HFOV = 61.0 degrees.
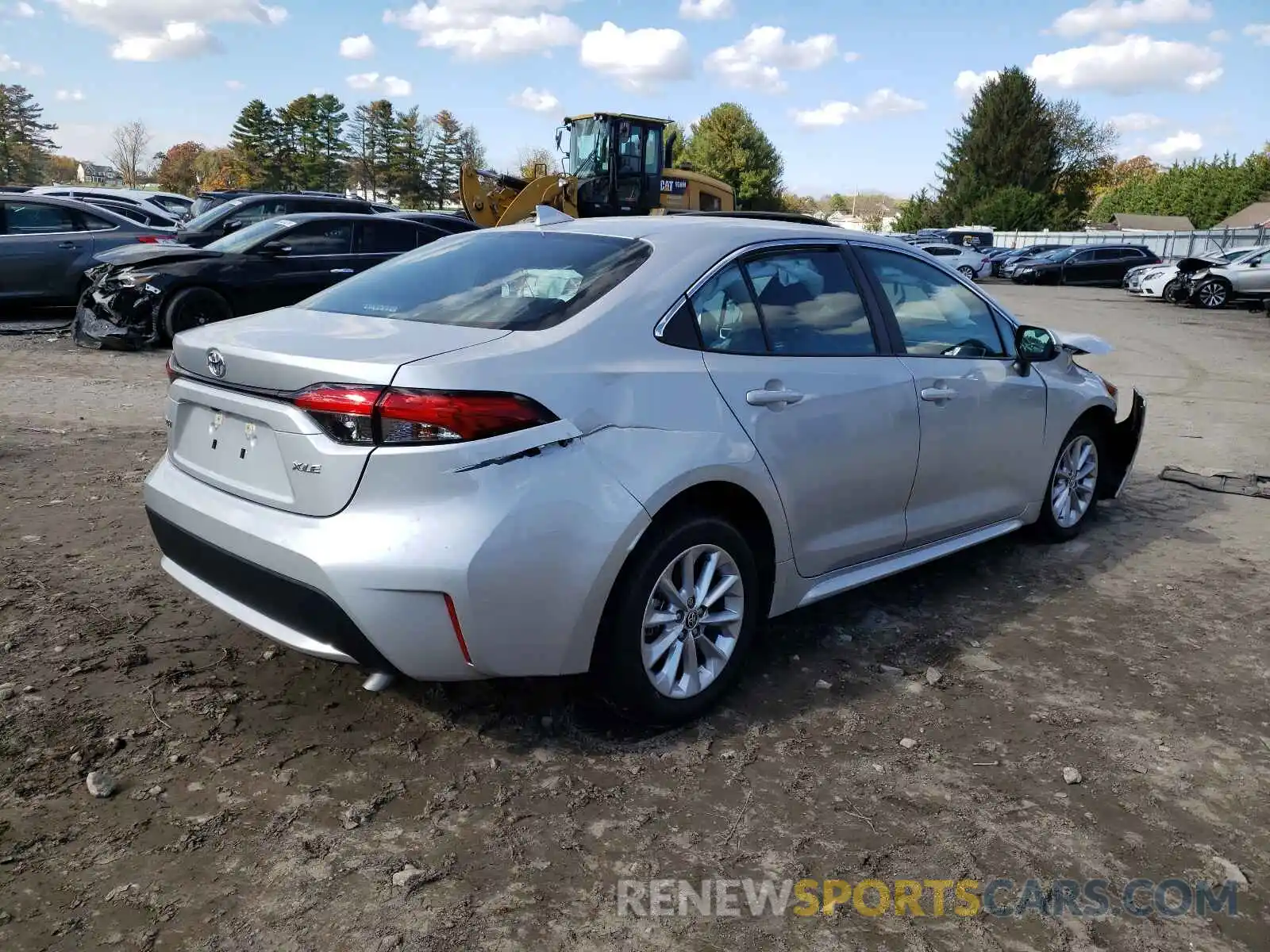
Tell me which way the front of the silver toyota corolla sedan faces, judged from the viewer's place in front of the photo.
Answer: facing away from the viewer and to the right of the viewer

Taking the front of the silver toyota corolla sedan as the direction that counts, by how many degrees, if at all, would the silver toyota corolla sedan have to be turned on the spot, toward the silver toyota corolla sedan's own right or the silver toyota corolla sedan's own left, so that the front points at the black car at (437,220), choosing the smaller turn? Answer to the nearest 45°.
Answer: approximately 45° to the silver toyota corolla sedan's own left

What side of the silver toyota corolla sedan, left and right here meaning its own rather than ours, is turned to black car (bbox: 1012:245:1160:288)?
front

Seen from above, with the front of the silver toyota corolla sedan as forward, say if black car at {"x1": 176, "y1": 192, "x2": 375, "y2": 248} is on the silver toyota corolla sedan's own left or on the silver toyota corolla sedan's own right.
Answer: on the silver toyota corolla sedan's own left

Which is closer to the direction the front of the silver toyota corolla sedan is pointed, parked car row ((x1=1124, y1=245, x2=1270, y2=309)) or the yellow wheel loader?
the parked car row

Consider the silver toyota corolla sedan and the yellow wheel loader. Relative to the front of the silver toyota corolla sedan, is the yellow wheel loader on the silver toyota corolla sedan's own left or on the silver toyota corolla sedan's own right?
on the silver toyota corolla sedan's own left

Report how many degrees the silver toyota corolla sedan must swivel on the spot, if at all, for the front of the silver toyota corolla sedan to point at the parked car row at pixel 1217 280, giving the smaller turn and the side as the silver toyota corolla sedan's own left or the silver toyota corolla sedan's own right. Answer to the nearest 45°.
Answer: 0° — it already faces it

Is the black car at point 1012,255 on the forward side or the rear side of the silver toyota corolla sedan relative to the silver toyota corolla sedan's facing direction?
on the forward side

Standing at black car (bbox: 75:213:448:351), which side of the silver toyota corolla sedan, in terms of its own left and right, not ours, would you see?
left

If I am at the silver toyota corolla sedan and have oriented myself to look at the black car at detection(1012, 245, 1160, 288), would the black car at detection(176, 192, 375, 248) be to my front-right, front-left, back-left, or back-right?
front-left
